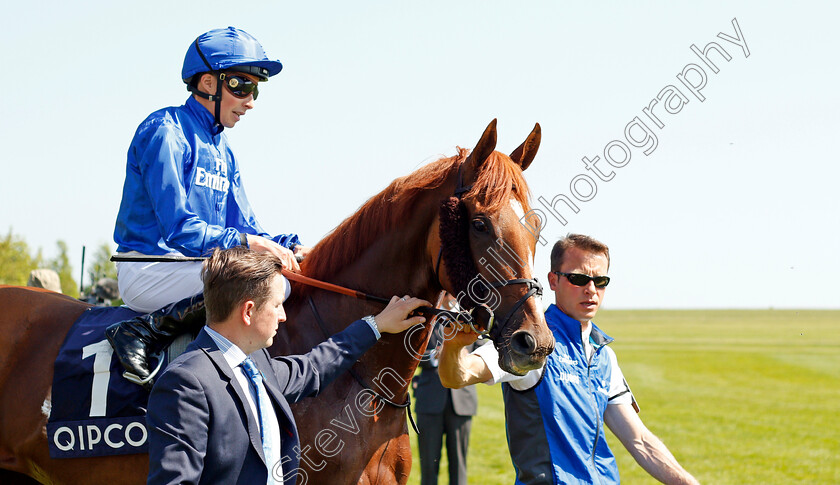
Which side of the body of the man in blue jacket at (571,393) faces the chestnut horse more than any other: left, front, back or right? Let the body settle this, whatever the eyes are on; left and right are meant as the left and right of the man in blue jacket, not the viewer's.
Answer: right

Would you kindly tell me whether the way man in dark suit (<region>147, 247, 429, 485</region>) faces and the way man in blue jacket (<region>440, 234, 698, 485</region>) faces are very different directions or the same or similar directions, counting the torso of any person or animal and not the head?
same or similar directions

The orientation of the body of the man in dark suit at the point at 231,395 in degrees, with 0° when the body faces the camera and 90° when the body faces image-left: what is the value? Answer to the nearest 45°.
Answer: approximately 315°

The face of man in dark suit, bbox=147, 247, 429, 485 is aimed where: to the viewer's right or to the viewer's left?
to the viewer's right

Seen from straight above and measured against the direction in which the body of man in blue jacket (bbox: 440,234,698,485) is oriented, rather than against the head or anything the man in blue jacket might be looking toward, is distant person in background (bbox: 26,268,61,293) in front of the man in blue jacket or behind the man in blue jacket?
behind

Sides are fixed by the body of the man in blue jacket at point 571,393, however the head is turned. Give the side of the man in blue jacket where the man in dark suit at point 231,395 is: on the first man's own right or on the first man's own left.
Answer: on the first man's own right

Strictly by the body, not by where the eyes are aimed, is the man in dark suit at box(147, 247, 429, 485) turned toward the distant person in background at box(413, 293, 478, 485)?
no

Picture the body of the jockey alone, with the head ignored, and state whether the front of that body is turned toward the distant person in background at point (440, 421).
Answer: no

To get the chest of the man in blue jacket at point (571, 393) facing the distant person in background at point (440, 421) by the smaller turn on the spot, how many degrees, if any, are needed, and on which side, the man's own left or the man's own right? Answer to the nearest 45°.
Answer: approximately 135° to the man's own left

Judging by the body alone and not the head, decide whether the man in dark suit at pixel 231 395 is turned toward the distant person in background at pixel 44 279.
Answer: no

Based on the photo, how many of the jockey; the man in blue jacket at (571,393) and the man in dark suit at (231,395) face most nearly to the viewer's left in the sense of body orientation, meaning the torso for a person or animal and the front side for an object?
0

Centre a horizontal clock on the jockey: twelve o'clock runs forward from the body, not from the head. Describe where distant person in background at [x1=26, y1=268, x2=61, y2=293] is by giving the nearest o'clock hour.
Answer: The distant person in background is roughly at 7 o'clock from the jockey.

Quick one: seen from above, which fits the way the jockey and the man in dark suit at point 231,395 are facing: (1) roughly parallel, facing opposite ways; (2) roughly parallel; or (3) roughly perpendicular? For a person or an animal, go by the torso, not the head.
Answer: roughly parallel

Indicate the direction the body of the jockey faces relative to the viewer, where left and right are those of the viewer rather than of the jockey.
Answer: facing the viewer and to the right of the viewer

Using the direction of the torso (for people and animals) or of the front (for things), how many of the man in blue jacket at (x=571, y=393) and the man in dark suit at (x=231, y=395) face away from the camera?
0
